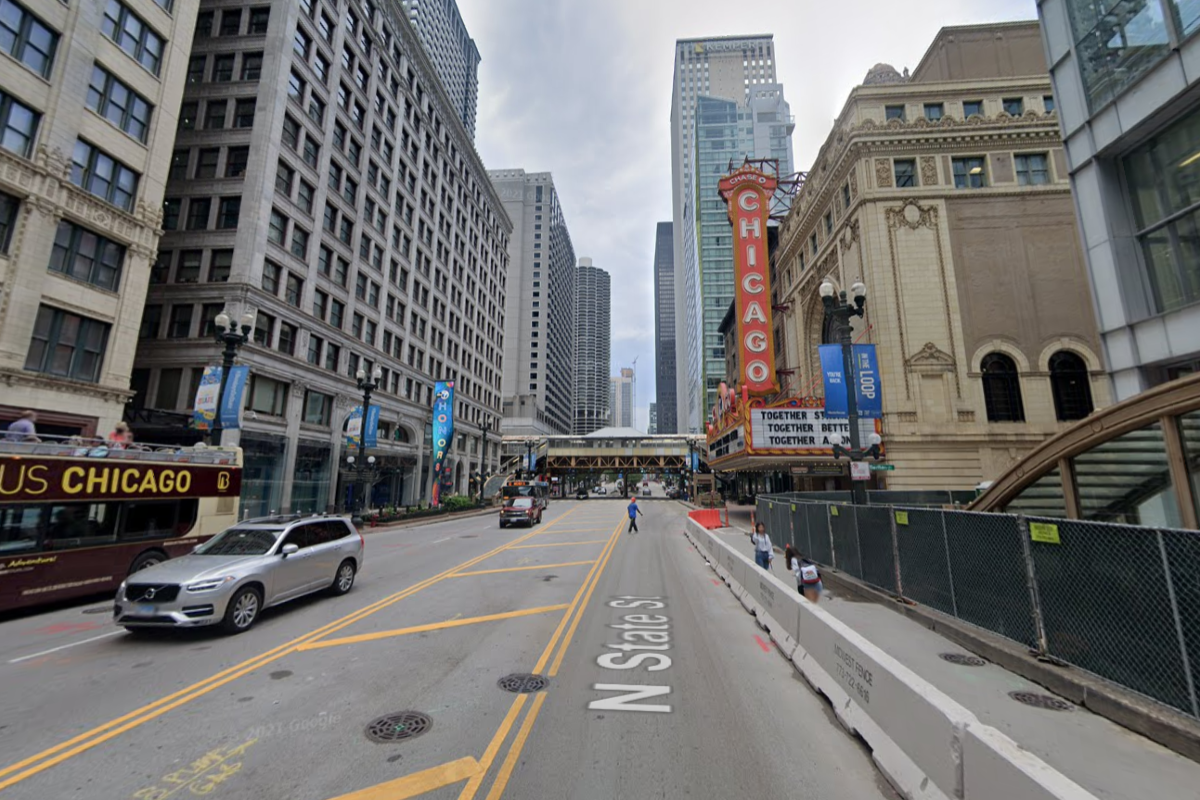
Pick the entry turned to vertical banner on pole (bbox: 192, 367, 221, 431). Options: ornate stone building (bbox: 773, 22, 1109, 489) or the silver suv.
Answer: the ornate stone building

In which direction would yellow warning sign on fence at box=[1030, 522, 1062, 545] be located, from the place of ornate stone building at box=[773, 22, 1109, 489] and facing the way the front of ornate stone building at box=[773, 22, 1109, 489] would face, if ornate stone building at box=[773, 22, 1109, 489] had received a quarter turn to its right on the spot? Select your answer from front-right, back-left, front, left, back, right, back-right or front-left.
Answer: back-left

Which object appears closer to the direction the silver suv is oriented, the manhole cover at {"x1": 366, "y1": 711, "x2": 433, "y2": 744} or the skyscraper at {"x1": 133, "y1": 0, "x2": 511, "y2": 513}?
the manhole cover

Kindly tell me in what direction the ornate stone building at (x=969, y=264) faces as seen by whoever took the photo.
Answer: facing the viewer and to the left of the viewer

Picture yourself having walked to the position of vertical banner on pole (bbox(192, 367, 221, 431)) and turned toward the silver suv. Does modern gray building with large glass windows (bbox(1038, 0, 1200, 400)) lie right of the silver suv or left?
left

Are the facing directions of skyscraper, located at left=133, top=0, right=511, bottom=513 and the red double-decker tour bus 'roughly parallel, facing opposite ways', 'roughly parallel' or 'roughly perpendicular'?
roughly perpendicular

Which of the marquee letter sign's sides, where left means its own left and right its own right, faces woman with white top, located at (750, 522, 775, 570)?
front

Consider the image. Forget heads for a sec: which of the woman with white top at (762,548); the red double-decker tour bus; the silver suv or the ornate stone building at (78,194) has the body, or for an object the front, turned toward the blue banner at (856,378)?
the ornate stone building

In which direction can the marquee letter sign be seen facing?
toward the camera

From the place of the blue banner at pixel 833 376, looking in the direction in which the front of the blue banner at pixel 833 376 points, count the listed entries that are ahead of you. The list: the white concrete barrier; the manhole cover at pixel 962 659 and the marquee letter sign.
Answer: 2

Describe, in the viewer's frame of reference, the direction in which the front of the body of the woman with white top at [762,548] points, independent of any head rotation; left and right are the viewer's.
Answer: facing the viewer

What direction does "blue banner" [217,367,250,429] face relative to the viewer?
toward the camera

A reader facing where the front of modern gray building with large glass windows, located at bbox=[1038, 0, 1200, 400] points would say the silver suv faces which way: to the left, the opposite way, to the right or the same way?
to the left

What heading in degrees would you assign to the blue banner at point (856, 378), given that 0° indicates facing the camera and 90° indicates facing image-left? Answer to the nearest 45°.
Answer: approximately 0°

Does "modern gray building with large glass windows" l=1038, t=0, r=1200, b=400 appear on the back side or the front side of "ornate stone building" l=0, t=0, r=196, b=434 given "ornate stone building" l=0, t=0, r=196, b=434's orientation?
on the front side

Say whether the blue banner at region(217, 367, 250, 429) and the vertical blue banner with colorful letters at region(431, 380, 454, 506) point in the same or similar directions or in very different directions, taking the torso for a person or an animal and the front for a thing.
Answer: same or similar directions

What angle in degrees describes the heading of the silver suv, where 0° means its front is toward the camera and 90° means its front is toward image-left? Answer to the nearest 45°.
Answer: approximately 45°

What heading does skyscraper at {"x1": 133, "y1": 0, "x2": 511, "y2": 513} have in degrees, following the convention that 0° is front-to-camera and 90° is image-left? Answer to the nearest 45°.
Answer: approximately 315°

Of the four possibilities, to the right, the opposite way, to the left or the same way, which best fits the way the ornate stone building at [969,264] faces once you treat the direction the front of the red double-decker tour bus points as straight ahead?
to the right
